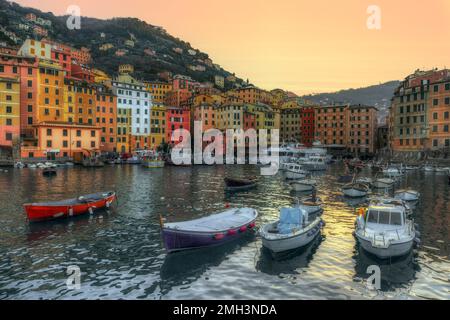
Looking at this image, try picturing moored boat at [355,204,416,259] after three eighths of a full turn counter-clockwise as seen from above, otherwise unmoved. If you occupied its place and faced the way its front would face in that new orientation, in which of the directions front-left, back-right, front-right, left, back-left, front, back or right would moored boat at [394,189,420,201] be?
front-left

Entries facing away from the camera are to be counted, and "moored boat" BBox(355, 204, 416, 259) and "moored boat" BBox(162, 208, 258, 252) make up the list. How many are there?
0

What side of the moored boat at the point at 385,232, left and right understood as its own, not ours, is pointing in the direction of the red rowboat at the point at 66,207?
right

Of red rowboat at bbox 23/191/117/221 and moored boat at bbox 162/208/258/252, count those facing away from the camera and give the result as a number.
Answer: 0

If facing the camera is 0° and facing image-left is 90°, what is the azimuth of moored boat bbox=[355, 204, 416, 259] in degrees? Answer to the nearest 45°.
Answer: approximately 0°
